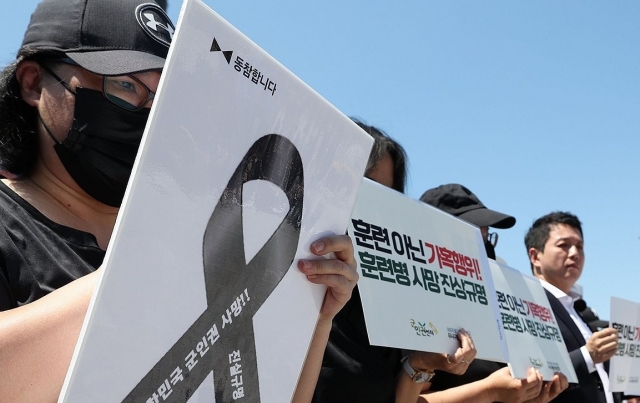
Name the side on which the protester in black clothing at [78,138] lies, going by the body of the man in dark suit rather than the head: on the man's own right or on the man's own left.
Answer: on the man's own right

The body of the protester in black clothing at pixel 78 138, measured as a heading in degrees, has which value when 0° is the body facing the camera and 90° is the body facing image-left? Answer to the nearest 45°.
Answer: approximately 315°

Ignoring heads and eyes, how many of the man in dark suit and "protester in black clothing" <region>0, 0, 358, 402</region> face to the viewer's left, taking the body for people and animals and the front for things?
0

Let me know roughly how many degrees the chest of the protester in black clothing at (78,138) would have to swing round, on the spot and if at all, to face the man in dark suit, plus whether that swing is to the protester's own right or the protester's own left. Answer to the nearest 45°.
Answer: approximately 90° to the protester's own left
